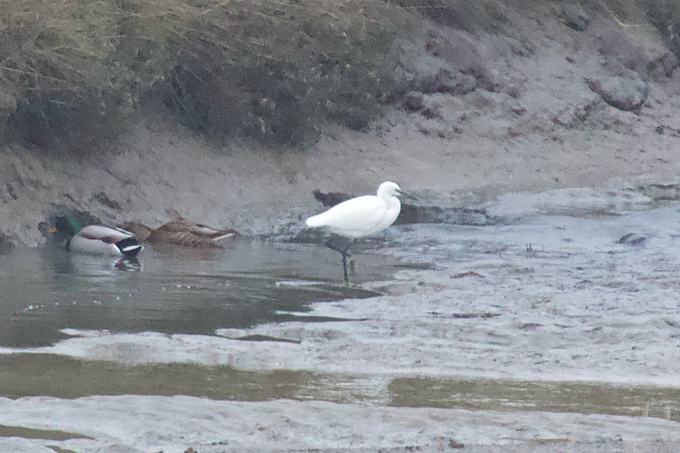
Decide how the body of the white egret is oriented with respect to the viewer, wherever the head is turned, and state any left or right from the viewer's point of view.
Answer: facing to the right of the viewer

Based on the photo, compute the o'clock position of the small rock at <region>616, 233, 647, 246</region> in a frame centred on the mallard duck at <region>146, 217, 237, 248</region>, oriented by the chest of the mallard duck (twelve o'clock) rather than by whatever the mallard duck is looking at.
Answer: The small rock is roughly at 6 o'clock from the mallard duck.

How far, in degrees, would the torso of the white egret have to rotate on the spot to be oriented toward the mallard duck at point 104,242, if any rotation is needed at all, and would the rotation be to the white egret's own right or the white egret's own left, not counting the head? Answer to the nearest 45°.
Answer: approximately 180°

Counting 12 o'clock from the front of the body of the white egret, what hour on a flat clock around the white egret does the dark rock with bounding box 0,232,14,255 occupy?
The dark rock is roughly at 6 o'clock from the white egret.

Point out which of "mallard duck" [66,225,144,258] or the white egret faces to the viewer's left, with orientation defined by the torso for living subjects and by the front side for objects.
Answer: the mallard duck

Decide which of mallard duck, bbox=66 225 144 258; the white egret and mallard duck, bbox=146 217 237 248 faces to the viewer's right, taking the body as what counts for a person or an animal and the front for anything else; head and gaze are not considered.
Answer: the white egret

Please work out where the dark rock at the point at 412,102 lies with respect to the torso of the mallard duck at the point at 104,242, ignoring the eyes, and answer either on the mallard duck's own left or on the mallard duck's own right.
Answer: on the mallard duck's own right

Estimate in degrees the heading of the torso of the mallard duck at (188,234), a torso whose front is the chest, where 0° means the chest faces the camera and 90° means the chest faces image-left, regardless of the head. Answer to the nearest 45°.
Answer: approximately 90°

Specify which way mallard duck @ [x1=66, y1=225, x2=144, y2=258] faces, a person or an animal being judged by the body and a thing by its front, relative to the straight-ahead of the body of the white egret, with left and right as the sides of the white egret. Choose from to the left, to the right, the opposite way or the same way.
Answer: the opposite way

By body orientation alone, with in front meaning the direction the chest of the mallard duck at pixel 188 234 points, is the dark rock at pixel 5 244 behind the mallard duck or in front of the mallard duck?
in front

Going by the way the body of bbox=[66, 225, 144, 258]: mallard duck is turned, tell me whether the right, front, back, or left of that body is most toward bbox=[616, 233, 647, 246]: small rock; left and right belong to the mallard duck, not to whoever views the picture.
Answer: back

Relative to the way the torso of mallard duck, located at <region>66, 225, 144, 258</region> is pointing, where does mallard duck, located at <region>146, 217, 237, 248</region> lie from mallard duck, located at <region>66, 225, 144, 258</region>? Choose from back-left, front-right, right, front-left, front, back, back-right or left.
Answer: back-right

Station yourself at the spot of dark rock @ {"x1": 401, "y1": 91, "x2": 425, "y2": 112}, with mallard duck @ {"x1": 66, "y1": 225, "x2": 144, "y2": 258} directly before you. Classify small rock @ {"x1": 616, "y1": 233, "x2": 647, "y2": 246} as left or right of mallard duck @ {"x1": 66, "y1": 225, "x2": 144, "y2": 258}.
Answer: left
